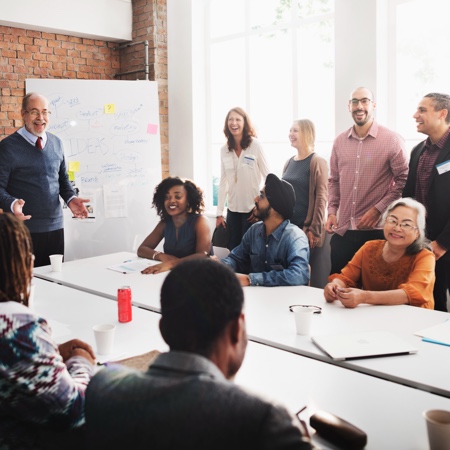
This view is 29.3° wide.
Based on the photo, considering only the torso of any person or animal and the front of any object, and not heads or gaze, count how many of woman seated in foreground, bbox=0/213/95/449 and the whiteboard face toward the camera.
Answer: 1

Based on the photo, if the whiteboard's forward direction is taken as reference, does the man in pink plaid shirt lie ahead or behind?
ahead

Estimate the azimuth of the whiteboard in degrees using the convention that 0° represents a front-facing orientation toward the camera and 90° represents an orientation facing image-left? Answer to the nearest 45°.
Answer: approximately 0°

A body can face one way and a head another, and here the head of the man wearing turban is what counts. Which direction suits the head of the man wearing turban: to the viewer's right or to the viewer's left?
to the viewer's left

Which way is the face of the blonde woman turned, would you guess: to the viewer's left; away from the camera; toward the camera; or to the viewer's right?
to the viewer's left

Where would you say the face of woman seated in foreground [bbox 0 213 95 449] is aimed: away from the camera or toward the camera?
away from the camera

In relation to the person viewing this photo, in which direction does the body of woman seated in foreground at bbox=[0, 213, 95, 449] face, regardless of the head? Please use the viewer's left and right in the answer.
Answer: facing away from the viewer and to the right of the viewer

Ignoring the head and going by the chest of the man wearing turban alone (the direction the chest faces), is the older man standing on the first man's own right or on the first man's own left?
on the first man's own right

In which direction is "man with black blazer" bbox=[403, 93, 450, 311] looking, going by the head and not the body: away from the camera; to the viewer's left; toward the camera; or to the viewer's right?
to the viewer's left
